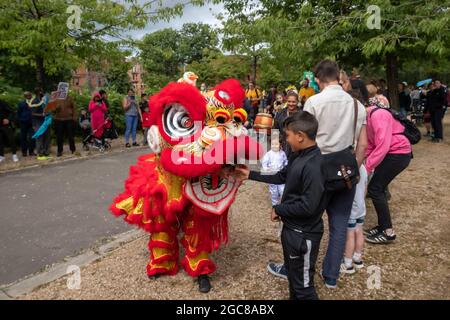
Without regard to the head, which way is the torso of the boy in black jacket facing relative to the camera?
to the viewer's left

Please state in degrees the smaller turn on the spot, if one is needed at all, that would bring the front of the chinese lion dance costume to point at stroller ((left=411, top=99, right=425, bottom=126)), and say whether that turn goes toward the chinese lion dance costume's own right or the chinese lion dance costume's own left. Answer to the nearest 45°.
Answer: approximately 90° to the chinese lion dance costume's own left

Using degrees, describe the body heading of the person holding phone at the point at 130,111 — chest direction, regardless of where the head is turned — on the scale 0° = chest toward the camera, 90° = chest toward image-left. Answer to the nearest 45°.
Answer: approximately 0°

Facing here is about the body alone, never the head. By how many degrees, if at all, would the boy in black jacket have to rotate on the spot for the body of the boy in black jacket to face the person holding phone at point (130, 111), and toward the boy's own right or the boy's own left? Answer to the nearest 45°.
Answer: approximately 45° to the boy's own right

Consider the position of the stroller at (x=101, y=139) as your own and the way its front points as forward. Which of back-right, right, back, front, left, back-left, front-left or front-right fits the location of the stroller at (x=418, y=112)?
back-left

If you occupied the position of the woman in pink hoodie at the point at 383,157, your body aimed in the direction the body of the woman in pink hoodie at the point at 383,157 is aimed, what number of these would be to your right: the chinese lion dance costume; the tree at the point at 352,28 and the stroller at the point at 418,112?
2

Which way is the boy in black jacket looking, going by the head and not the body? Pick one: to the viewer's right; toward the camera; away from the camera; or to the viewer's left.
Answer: to the viewer's left

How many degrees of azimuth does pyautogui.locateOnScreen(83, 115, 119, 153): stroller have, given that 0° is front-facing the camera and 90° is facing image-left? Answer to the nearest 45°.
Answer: approximately 45°

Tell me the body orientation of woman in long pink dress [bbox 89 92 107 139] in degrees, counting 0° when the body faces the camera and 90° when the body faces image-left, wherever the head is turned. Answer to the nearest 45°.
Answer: approximately 0°
